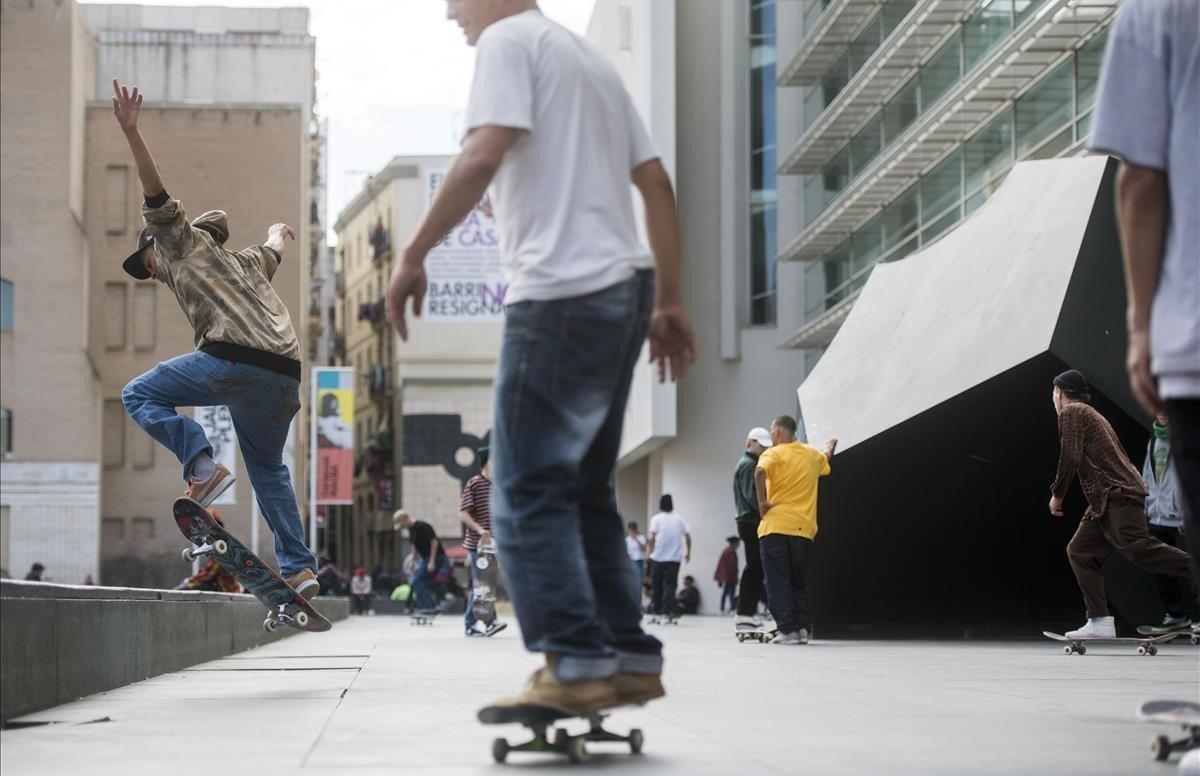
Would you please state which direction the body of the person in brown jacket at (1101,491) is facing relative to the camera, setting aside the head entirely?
to the viewer's left

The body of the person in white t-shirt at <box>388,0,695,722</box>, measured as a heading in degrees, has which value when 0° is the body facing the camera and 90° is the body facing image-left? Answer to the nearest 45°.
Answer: approximately 135°

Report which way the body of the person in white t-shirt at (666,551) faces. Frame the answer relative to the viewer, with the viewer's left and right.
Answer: facing away from the viewer

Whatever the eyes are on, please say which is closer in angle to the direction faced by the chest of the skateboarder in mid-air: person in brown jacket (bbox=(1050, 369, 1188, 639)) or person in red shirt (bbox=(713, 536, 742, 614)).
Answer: the person in red shirt

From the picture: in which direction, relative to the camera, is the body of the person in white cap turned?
to the viewer's right

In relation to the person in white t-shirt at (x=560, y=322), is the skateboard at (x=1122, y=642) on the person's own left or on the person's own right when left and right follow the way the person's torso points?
on the person's own right
